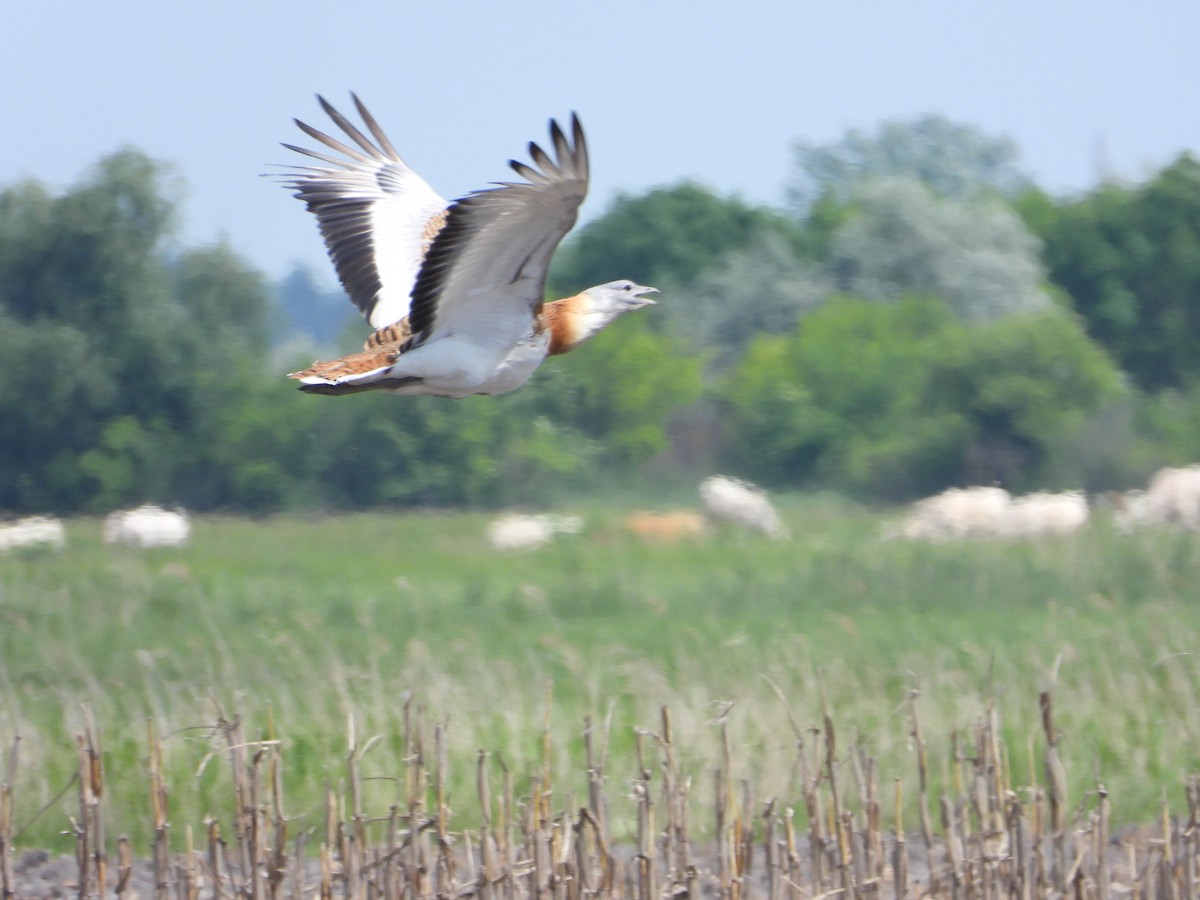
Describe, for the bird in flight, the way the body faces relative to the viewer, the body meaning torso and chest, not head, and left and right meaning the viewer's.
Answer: facing to the right of the viewer

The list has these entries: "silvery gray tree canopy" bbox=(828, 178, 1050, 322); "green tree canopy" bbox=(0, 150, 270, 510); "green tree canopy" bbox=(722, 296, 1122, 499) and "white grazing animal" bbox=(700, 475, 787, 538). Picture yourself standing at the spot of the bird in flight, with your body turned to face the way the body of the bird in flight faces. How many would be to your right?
0

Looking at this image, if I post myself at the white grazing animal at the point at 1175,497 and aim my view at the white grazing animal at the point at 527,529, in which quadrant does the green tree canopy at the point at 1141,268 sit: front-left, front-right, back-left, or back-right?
back-right

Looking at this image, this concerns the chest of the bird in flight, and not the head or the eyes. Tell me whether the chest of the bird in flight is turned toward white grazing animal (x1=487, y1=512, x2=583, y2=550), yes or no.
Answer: no
